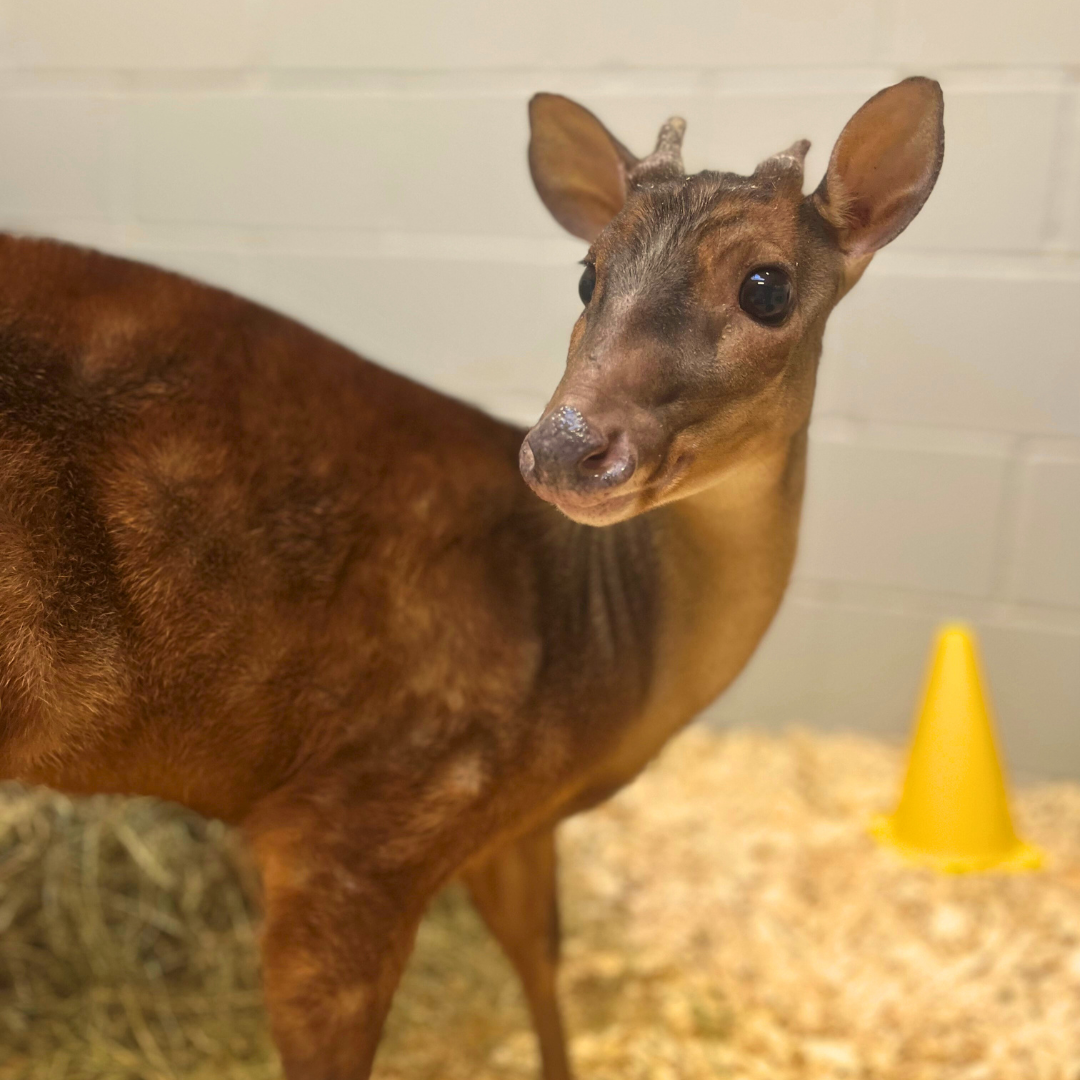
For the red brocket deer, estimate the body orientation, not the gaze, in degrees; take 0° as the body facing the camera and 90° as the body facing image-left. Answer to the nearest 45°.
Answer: approximately 270°

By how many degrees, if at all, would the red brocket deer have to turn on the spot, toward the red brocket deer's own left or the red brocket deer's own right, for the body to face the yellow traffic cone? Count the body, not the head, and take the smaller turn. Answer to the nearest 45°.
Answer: approximately 45° to the red brocket deer's own left
